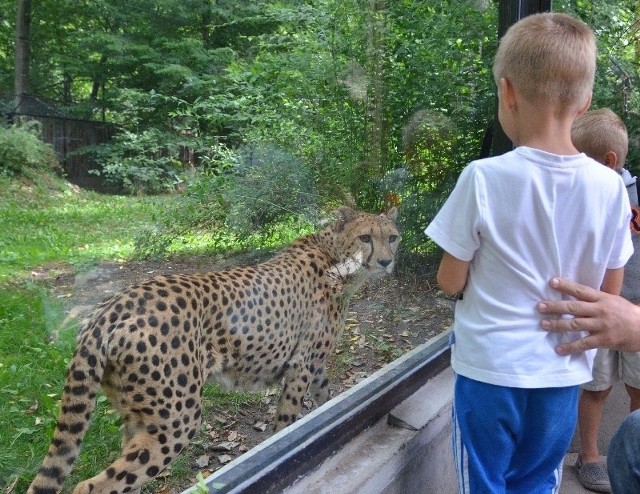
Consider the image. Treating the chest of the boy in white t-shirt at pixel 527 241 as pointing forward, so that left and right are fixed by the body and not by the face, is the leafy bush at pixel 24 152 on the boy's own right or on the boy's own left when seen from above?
on the boy's own left

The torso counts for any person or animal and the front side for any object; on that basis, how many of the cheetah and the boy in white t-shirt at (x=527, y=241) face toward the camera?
0

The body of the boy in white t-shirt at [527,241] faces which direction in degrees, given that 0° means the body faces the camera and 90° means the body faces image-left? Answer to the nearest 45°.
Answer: approximately 135°

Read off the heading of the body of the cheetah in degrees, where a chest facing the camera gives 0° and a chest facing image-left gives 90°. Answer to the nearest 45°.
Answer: approximately 225°

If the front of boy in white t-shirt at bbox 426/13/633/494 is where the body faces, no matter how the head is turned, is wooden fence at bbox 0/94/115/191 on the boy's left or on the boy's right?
on the boy's left
